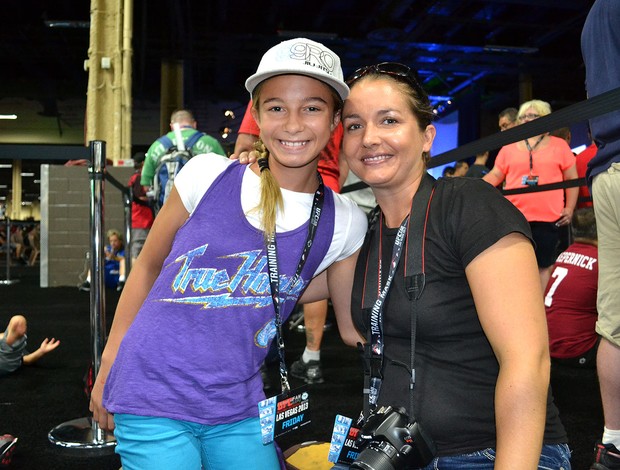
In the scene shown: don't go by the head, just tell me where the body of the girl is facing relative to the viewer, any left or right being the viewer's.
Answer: facing the viewer

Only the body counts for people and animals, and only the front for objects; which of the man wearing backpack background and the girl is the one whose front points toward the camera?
the girl

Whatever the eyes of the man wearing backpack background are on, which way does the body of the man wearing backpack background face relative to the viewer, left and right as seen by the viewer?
facing away from the viewer

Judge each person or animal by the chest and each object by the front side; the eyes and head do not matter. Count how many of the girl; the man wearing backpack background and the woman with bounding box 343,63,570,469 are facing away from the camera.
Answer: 1

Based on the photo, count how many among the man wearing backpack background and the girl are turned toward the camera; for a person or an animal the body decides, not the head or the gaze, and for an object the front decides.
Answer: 1

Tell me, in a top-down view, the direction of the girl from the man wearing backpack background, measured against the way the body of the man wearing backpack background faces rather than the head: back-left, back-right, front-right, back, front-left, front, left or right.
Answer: back

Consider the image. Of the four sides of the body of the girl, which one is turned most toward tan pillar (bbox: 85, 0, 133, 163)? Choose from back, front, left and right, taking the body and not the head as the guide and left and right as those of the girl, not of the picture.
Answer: back

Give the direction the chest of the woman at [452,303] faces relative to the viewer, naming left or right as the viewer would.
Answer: facing the viewer and to the left of the viewer

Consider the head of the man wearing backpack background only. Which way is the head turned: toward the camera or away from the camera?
away from the camera

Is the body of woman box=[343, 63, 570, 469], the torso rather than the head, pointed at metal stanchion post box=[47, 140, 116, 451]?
no

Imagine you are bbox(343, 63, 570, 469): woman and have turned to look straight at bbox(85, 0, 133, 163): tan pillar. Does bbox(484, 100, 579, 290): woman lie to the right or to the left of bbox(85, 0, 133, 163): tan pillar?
right

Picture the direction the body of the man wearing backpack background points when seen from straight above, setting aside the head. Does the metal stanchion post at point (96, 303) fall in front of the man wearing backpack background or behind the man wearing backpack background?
behind

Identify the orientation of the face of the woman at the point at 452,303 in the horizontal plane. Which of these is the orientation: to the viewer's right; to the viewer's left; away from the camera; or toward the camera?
toward the camera

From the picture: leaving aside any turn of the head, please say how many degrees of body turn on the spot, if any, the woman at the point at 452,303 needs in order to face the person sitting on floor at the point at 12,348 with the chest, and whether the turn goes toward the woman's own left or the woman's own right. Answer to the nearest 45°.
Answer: approximately 90° to the woman's own right

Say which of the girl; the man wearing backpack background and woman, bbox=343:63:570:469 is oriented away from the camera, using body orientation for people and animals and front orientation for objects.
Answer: the man wearing backpack background
